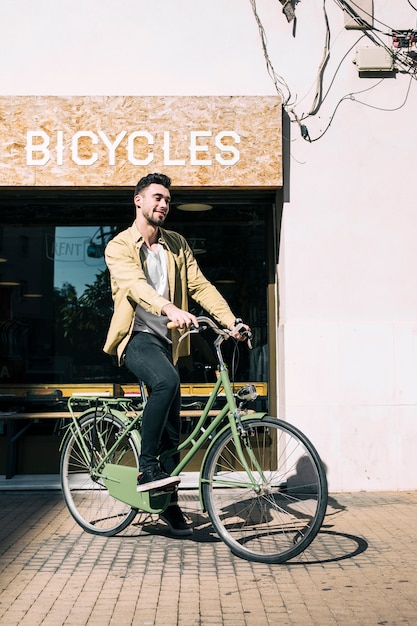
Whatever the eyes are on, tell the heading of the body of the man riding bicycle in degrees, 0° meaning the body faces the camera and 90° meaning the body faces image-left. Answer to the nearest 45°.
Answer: approximately 315°

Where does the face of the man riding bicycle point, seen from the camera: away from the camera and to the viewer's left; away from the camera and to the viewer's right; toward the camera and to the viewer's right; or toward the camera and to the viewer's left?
toward the camera and to the viewer's right

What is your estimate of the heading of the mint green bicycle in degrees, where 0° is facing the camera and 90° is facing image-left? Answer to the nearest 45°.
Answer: approximately 315°
